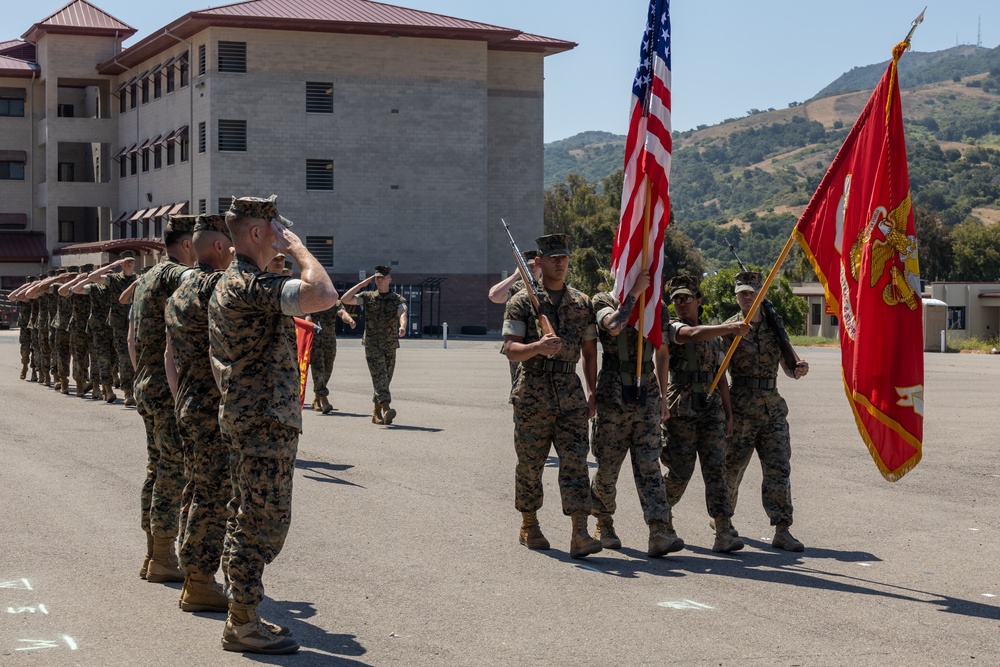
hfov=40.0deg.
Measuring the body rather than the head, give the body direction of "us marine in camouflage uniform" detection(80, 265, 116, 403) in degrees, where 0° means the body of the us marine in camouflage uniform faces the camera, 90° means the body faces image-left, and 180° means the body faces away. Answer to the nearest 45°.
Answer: approximately 315°

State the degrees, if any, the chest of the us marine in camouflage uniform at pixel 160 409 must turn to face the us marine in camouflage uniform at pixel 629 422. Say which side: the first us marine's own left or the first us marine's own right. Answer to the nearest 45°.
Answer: approximately 45° to the first us marine's own right

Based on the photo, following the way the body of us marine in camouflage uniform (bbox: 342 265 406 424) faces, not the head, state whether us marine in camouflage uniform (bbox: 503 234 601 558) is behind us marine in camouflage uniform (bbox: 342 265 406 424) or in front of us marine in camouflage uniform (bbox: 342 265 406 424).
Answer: in front

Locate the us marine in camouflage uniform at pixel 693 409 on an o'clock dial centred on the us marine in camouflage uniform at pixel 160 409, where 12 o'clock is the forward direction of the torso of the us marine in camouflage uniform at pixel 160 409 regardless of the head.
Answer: the us marine in camouflage uniform at pixel 693 409 is roughly at 1 o'clock from the us marine in camouflage uniform at pixel 160 409.

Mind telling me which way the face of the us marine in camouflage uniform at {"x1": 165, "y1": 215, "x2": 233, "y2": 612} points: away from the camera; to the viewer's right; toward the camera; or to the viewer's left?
to the viewer's right

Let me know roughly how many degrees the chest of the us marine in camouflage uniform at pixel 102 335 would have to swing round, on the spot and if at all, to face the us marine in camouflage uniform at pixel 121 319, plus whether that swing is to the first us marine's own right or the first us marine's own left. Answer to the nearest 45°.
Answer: approximately 45° to the first us marine's own right

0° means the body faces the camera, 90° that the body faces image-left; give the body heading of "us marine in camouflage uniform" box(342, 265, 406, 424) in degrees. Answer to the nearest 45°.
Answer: approximately 0°

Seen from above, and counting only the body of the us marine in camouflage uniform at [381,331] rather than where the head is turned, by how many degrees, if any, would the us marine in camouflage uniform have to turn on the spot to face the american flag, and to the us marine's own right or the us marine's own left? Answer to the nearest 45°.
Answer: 0° — they already face it

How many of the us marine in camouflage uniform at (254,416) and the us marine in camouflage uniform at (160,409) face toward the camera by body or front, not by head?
0

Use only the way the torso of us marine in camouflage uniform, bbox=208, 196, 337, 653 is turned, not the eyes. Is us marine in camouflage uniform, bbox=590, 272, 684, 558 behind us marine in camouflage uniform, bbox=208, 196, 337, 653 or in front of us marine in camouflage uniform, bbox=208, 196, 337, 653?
in front

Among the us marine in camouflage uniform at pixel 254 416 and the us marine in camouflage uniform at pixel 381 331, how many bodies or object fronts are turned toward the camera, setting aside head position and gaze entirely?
1

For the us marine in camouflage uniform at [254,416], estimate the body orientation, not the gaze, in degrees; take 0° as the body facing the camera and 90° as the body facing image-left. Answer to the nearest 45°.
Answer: approximately 225°

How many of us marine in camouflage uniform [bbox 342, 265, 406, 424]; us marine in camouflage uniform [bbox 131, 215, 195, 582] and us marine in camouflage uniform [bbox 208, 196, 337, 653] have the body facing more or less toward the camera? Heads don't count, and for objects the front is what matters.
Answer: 1
